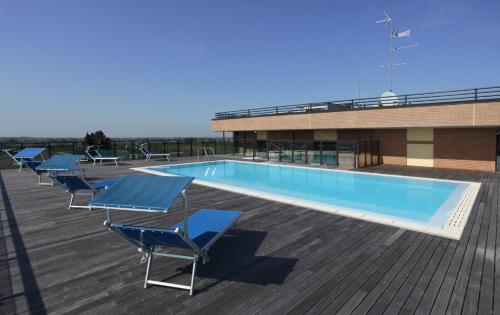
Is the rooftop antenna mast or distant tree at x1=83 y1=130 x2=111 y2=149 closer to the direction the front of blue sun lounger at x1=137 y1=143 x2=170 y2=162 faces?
the rooftop antenna mast

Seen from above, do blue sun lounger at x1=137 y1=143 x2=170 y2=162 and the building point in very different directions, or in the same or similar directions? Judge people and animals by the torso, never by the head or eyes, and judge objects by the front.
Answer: very different directions

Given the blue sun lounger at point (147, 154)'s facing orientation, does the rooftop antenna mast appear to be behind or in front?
in front

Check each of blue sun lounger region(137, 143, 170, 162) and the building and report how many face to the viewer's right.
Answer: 1

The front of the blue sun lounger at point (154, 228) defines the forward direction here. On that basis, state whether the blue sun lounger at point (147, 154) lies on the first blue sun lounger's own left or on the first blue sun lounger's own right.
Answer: on the first blue sun lounger's own left

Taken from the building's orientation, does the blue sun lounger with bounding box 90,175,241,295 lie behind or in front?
in front

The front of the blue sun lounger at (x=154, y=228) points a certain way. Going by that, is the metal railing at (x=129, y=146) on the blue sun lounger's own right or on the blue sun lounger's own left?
on the blue sun lounger's own left

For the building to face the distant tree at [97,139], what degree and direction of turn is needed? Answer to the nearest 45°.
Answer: approximately 45° to its right

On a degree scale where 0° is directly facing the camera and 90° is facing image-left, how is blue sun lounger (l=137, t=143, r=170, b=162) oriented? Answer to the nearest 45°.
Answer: approximately 270°

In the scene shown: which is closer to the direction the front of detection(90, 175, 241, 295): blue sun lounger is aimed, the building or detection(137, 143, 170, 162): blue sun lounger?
the building

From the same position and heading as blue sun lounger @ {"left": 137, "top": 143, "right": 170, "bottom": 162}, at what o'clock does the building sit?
The building is roughly at 1 o'clock from the blue sun lounger.

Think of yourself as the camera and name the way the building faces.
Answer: facing the viewer and to the left of the viewer
